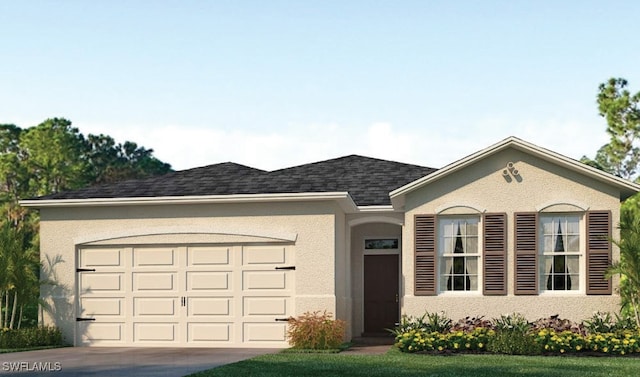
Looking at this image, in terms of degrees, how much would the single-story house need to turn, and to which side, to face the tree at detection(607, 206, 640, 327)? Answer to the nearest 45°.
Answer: approximately 90° to its left

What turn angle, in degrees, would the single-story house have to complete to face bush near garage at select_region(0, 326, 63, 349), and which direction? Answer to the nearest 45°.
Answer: approximately 90° to its right

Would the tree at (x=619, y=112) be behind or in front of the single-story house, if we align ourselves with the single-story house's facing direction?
behind

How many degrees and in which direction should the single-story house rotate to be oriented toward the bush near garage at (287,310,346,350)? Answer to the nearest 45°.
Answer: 0° — it already faces it

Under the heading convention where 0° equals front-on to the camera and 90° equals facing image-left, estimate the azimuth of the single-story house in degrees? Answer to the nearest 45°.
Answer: approximately 0°

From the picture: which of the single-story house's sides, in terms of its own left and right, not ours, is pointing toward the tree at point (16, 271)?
right

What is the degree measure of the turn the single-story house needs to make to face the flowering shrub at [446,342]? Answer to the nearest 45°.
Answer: approximately 45° to its left

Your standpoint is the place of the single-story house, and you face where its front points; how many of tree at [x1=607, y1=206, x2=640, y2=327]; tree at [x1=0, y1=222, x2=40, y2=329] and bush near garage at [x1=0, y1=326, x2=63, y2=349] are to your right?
2
